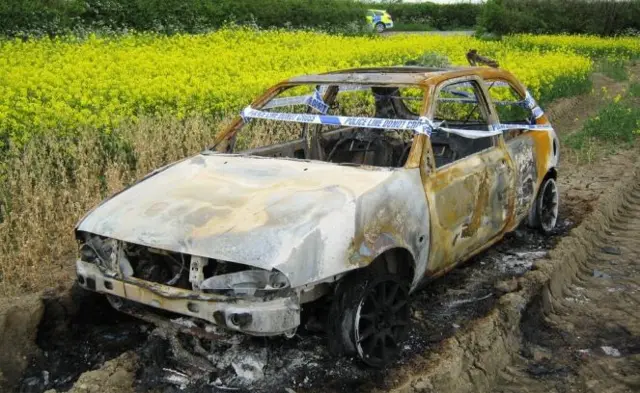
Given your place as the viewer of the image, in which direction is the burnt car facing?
facing the viewer and to the left of the viewer
